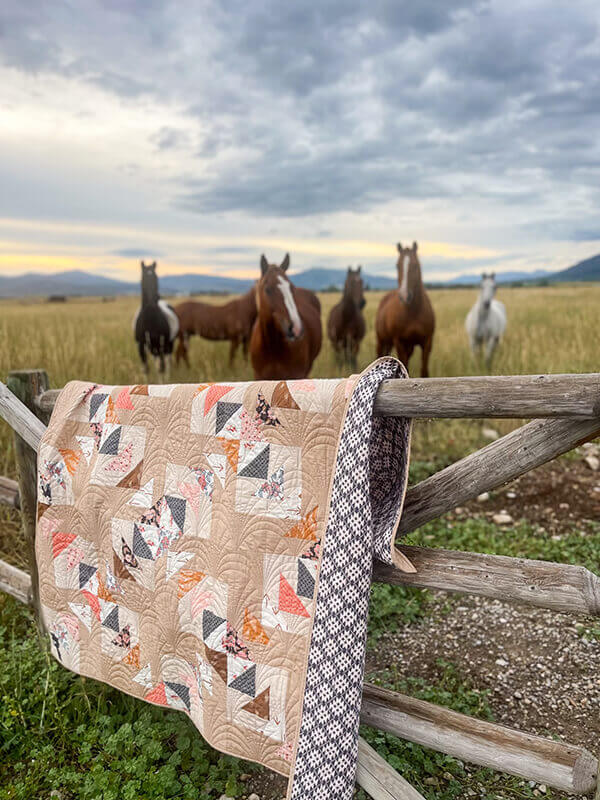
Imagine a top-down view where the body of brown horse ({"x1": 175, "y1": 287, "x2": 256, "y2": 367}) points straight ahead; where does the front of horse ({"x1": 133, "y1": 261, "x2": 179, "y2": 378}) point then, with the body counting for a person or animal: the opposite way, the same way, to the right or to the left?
to the right

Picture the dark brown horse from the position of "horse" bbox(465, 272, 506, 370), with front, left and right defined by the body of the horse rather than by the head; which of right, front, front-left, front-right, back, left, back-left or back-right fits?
right

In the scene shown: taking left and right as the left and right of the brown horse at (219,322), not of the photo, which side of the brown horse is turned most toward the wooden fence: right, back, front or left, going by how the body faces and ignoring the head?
right

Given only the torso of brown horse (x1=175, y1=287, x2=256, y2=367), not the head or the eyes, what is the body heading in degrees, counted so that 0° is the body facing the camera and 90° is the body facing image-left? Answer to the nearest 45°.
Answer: approximately 270°

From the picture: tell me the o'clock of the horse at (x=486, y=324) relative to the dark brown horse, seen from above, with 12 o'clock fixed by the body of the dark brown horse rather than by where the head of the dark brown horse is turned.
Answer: The horse is roughly at 9 o'clock from the dark brown horse.

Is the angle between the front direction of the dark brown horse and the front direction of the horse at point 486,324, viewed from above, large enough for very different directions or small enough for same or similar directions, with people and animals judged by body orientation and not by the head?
same or similar directions

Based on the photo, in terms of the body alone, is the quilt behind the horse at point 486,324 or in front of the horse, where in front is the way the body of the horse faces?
in front

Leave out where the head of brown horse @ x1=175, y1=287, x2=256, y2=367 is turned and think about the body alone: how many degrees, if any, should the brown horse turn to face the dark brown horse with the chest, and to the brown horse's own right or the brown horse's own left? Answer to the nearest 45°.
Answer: approximately 45° to the brown horse's own right

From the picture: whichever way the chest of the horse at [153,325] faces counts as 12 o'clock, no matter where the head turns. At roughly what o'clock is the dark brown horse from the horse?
The dark brown horse is roughly at 9 o'clock from the horse.

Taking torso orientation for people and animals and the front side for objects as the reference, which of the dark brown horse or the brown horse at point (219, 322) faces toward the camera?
the dark brown horse

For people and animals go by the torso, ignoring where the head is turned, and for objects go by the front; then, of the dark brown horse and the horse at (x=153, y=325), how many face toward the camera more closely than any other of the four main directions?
2

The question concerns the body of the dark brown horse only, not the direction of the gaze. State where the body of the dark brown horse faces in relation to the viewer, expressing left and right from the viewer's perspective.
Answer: facing the viewer

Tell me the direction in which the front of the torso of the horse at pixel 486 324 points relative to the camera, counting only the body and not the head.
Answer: toward the camera

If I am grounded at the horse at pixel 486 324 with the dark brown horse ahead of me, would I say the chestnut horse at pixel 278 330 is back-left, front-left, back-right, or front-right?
front-left

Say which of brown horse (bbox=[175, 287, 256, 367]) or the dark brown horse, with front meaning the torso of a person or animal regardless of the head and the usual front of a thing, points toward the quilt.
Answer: the dark brown horse

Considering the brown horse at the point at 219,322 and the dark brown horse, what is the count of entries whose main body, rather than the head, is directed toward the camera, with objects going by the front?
1

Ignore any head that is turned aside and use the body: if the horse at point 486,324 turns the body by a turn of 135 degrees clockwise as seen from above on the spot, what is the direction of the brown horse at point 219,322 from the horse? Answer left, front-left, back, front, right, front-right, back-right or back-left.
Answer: front-left
